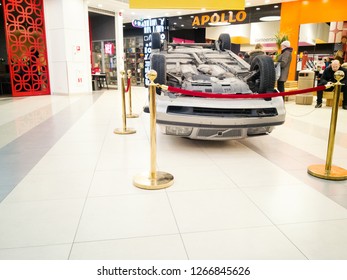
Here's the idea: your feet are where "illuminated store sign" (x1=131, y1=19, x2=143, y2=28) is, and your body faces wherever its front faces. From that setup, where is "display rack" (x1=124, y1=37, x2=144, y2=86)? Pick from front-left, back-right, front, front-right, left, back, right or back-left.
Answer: back

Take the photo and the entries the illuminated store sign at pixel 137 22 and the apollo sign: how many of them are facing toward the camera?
2

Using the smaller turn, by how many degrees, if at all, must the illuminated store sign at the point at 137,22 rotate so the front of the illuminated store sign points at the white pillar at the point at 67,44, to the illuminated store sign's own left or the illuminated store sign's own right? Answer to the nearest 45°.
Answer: approximately 45° to the illuminated store sign's own right

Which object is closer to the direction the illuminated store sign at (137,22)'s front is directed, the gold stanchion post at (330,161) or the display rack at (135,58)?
the gold stanchion post

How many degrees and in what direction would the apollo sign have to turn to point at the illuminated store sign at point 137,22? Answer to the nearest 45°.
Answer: approximately 90° to its right

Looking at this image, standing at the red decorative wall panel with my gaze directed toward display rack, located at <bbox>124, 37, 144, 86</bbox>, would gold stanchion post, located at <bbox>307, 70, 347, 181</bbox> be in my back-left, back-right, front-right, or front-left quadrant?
back-right

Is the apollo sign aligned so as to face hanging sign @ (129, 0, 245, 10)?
yes

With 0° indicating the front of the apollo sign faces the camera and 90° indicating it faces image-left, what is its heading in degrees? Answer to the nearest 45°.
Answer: approximately 0°

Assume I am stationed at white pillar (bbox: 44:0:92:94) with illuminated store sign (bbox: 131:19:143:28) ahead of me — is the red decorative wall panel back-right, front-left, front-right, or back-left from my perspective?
back-left

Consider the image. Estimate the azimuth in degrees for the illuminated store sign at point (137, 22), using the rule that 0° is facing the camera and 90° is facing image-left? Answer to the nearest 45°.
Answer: approximately 0°
